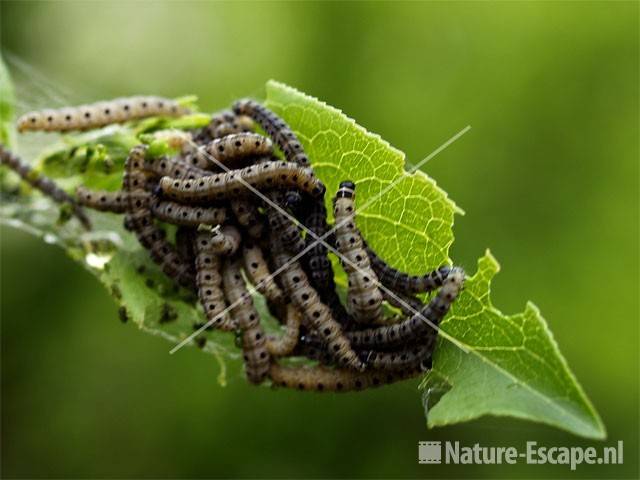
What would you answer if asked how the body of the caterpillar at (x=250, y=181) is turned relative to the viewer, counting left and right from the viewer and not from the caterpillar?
facing to the right of the viewer

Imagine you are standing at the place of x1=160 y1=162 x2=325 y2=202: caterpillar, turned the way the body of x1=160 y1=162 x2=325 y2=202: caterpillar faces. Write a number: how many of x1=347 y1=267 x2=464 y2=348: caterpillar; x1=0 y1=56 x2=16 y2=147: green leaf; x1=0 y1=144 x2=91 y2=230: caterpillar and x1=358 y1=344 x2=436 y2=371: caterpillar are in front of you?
2

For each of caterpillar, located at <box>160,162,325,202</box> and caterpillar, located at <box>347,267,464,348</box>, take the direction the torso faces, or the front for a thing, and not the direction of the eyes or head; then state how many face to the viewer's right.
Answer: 2

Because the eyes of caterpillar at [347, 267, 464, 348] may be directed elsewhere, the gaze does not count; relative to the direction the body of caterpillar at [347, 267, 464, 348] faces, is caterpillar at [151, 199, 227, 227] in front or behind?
behind

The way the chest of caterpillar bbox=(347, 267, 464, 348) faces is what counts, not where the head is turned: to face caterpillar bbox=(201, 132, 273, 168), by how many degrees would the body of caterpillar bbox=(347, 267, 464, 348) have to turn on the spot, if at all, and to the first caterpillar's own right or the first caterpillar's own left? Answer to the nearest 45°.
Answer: approximately 180°

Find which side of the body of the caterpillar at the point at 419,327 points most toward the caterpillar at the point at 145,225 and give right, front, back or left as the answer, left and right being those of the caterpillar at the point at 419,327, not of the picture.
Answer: back

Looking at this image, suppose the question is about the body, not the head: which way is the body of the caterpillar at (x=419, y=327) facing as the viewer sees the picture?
to the viewer's right

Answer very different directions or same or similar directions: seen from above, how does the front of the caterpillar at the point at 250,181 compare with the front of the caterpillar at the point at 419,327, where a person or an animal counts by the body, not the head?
same or similar directions

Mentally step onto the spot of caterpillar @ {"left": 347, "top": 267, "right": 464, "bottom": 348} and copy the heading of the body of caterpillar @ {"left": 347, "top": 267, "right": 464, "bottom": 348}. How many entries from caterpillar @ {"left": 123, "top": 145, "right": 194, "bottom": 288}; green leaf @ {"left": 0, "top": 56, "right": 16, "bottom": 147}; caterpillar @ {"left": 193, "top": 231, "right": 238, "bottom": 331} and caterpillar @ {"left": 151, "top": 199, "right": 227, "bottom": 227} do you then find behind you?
4
